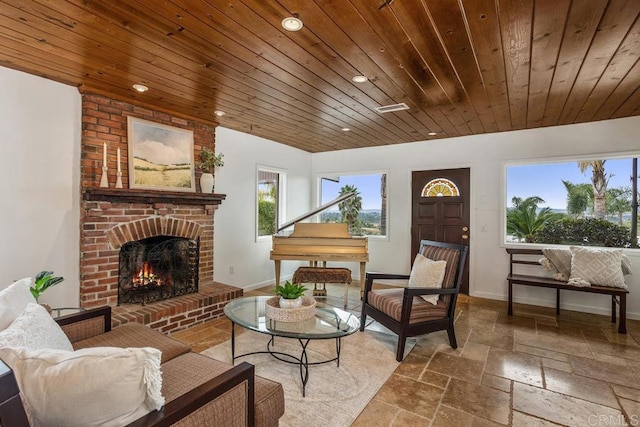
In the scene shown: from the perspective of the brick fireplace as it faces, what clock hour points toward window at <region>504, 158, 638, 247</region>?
The window is roughly at 11 o'clock from the brick fireplace.

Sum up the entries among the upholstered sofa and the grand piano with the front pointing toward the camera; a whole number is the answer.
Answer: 1

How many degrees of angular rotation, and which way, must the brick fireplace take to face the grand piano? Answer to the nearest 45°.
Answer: approximately 45° to its left

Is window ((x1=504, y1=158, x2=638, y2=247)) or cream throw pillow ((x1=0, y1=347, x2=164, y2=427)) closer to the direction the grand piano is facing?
the cream throw pillow

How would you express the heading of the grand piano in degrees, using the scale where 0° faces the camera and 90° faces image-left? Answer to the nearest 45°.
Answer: approximately 0°

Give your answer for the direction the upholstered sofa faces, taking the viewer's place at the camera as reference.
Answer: facing away from the viewer and to the right of the viewer

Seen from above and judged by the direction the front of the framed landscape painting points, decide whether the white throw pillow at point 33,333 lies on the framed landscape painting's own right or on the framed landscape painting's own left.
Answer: on the framed landscape painting's own right

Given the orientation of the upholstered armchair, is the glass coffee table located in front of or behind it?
in front

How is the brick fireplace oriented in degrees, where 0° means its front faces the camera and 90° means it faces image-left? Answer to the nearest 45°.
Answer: approximately 315°

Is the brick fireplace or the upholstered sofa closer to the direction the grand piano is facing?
the upholstered sofa
